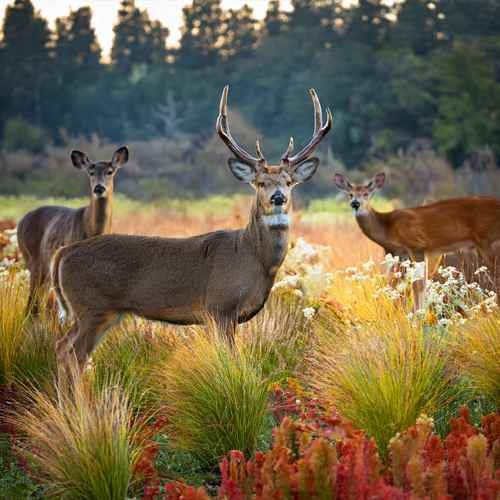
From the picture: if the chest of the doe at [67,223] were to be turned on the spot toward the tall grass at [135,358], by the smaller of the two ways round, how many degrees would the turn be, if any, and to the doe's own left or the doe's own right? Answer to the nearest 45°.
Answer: approximately 90° to the doe's own right

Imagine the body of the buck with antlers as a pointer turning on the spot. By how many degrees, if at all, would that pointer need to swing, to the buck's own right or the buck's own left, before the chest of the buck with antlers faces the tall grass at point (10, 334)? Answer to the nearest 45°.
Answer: approximately 180°

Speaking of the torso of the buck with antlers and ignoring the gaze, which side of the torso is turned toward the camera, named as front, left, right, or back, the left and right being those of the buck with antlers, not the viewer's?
right

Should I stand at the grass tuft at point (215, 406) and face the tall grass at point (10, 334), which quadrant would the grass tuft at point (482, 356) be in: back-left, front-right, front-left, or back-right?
back-right

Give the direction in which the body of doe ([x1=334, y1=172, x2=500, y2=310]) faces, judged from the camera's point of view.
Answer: to the viewer's left

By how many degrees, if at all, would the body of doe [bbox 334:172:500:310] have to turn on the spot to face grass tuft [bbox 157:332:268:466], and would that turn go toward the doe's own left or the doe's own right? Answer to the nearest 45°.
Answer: approximately 90° to the doe's own left

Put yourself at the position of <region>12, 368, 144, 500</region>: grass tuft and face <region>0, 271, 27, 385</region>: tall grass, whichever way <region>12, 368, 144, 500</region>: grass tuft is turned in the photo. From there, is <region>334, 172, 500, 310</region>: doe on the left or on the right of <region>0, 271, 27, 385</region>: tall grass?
right

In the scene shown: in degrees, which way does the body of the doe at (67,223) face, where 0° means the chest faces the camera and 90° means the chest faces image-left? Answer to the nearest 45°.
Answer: approximately 270°

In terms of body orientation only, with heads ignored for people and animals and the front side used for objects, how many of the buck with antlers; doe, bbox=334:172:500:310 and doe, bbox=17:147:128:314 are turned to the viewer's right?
2
